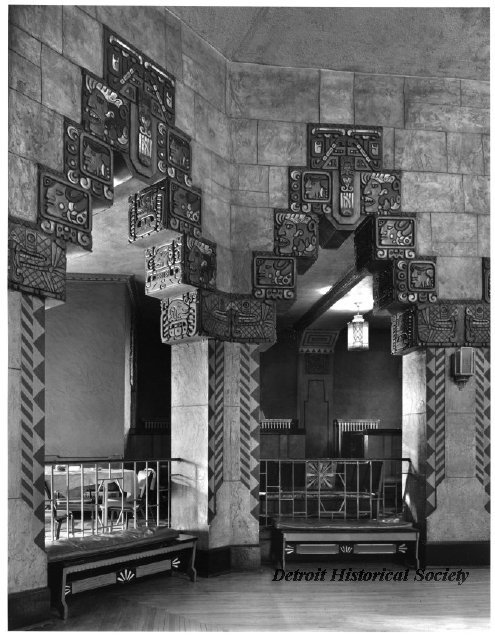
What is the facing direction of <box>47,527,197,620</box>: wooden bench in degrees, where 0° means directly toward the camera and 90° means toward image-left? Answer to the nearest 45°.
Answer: approximately 315°

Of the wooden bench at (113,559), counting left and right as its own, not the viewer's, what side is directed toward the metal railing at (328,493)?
left

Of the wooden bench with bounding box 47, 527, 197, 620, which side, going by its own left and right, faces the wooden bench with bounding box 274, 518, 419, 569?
left

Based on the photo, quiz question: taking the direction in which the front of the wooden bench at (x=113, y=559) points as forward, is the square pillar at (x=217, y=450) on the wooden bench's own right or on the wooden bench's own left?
on the wooden bench's own left

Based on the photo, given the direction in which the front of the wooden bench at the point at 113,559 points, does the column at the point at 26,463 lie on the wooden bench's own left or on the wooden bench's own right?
on the wooden bench's own right

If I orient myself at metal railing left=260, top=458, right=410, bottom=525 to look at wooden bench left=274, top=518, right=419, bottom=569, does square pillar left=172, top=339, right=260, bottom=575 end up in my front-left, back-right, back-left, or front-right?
front-right

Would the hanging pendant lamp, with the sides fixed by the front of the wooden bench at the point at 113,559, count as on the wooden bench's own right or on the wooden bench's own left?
on the wooden bench's own left
